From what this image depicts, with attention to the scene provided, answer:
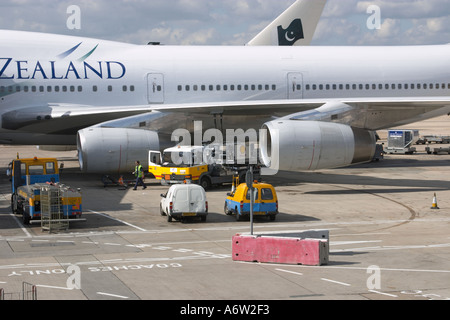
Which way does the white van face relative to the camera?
away from the camera

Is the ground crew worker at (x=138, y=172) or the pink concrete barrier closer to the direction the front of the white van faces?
the ground crew worker
